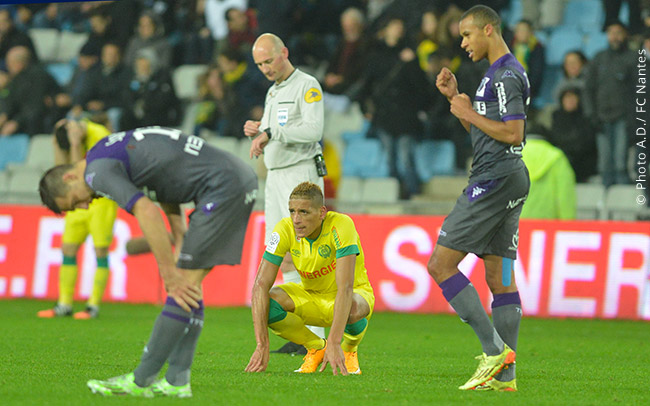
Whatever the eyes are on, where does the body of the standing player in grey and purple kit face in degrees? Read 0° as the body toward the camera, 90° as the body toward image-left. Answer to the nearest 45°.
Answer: approximately 90°

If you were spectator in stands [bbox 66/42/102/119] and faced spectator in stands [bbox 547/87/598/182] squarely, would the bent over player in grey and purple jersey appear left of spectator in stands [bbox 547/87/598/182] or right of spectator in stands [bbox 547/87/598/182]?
right

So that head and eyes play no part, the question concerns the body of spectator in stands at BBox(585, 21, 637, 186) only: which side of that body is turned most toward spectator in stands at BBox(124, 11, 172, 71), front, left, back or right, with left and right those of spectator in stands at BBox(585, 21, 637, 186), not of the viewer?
right

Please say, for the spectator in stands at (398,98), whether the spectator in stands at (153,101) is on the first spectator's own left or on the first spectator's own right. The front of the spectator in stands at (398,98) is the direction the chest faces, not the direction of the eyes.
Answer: on the first spectator's own right

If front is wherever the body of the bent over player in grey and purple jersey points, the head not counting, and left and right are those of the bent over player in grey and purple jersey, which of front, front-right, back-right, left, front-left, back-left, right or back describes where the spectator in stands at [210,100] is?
right

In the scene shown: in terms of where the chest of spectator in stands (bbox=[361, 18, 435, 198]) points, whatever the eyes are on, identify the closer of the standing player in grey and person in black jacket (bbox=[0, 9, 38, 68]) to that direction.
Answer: the standing player in grey and purple kit

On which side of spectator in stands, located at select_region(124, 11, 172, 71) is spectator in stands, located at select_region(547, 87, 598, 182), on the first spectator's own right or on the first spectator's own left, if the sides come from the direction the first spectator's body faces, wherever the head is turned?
on the first spectator's own left

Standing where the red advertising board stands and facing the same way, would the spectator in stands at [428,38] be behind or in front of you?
behind

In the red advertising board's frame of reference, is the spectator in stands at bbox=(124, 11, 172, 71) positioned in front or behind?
behind

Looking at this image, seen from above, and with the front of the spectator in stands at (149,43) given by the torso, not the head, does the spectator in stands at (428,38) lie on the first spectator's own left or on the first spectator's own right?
on the first spectator's own left
